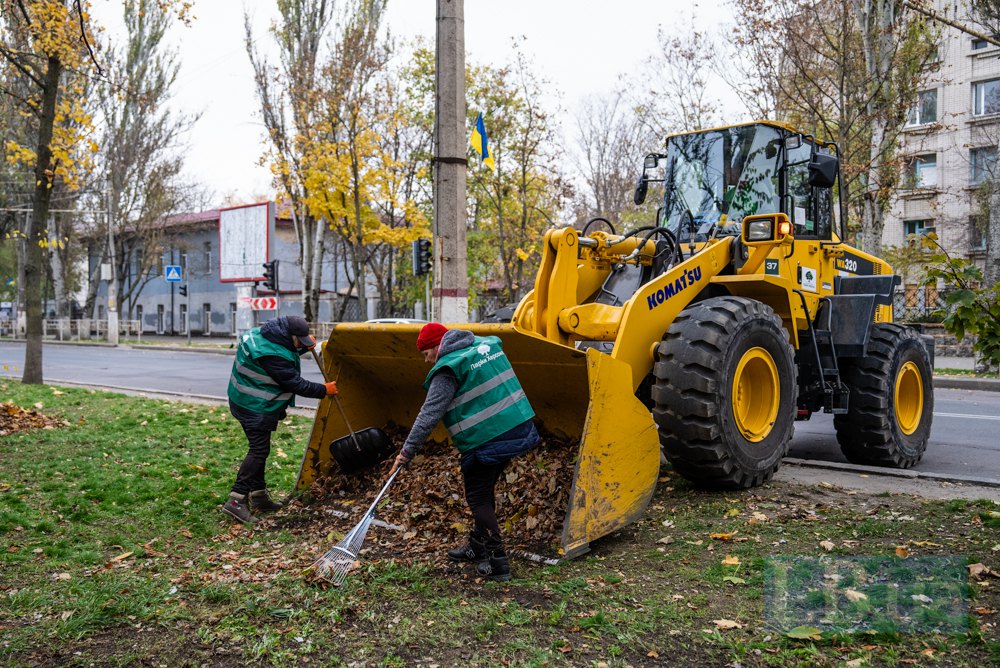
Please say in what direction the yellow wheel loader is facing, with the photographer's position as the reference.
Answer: facing the viewer and to the left of the viewer

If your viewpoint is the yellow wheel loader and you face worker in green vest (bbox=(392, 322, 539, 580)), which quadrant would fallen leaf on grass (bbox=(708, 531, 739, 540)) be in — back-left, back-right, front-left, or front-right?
front-left

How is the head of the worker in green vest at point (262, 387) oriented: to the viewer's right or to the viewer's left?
to the viewer's right

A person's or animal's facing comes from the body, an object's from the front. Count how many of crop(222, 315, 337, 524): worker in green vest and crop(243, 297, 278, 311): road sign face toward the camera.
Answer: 1

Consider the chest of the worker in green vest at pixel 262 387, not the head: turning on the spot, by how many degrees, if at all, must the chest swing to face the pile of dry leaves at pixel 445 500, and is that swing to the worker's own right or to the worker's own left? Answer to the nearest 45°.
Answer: approximately 45° to the worker's own right

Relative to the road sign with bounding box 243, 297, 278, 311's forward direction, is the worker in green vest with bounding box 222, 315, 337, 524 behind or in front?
in front

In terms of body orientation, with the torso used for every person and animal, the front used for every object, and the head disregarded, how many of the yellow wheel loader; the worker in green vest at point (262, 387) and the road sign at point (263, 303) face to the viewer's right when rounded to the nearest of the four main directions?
1

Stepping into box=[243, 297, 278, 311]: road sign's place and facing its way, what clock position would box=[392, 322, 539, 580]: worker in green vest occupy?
The worker in green vest is roughly at 12 o'clock from the road sign.

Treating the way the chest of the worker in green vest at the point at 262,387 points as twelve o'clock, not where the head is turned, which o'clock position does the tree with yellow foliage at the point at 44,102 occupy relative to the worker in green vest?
The tree with yellow foliage is roughly at 8 o'clock from the worker in green vest.

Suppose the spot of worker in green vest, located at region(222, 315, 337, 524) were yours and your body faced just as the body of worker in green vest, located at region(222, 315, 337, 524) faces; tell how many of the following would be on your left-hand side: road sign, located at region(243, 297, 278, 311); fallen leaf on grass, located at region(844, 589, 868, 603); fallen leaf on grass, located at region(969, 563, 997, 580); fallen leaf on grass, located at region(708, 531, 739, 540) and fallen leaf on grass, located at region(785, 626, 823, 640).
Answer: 1

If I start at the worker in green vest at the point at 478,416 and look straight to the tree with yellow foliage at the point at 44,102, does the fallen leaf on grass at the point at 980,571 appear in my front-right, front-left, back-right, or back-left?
back-right

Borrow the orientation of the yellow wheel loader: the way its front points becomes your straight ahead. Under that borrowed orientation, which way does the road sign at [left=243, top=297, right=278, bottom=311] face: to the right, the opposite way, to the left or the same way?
to the left

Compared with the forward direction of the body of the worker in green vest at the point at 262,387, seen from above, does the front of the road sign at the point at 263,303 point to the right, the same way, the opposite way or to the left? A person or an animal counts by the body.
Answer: to the right

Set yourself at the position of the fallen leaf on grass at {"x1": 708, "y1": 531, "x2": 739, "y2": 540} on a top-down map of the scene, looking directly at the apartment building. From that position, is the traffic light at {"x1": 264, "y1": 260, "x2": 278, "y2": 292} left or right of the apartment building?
left

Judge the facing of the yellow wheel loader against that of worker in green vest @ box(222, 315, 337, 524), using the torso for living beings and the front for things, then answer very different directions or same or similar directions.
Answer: very different directions

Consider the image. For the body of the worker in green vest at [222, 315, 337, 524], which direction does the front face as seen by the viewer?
to the viewer's right

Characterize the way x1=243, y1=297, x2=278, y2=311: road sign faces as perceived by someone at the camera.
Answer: facing the viewer

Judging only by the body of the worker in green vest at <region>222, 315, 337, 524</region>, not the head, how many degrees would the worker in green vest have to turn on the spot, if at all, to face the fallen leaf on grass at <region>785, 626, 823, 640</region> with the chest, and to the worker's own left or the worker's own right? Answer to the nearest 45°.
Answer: approximately 45° to the worker's own right
